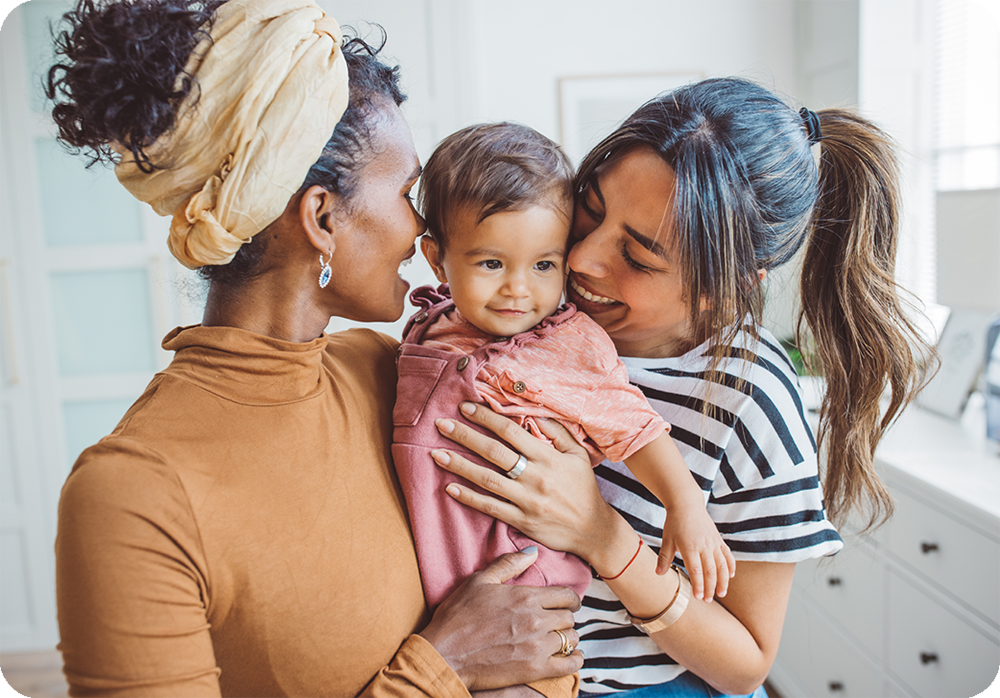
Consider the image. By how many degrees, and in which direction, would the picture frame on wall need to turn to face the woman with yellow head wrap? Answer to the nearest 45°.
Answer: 0° — it already faces them

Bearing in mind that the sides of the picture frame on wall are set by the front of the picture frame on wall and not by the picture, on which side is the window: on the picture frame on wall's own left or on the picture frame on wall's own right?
on the picture frame on wall's own left

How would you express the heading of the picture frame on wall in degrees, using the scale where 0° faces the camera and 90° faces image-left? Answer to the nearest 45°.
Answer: approximately 0°

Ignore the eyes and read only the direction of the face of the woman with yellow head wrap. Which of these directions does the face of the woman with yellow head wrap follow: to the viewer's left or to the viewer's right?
to the viewer's right

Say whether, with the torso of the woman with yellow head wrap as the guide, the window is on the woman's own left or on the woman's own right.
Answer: on the woman's own left

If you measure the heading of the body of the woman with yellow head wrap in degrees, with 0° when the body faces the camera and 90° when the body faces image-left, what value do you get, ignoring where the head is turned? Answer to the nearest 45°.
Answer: approximately 315°

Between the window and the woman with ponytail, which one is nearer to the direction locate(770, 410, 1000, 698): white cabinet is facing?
the woman with ponytail

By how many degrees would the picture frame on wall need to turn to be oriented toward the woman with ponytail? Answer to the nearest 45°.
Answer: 0° — it already faces them

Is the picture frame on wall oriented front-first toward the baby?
yes
